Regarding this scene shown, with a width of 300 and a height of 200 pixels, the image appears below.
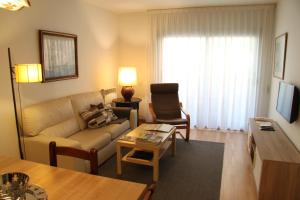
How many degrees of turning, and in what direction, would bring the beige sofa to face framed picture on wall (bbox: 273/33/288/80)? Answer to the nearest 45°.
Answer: approximately 45° to its left

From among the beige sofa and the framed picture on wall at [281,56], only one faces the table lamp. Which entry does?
the framed picture on wall

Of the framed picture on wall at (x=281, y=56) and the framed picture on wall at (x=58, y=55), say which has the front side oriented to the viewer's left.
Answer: the framed picture on wall at (x=281, y=56)

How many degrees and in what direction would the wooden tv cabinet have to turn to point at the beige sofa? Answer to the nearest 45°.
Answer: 0° — it already faces it

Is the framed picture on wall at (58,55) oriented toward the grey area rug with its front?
yes

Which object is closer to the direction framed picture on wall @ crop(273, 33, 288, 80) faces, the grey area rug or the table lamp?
the table lamp

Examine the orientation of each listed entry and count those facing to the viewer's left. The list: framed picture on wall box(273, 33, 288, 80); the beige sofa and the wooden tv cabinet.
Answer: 2

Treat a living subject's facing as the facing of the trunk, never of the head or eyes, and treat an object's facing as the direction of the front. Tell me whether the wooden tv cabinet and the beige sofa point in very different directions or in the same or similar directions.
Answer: very different directions

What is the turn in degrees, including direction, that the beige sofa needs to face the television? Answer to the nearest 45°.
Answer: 0° — it already faces it

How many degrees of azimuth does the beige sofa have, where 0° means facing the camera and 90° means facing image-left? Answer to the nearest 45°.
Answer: approximately 315°

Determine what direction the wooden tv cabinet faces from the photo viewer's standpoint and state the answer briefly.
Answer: facing to the left of the viewer

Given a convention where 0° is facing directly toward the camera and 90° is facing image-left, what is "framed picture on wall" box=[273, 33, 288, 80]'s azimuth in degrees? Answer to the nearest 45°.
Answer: approximately 90°
